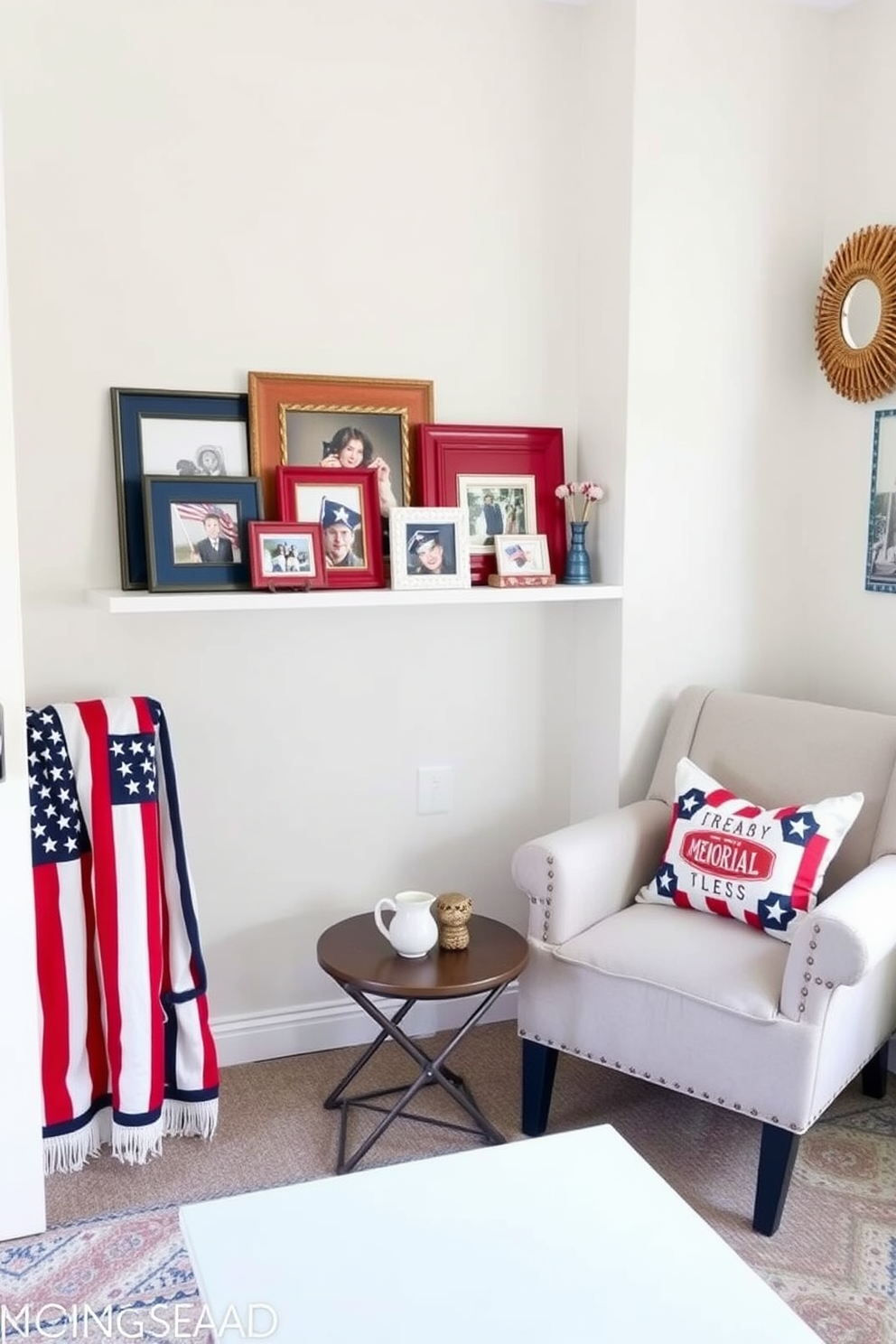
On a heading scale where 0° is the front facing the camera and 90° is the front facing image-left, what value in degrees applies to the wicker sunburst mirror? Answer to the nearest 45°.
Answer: approximately 45°

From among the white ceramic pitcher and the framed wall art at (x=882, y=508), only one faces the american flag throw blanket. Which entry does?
the framed wall art

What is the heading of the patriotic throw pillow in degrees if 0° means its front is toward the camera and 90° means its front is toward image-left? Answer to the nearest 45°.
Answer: approximately 45°

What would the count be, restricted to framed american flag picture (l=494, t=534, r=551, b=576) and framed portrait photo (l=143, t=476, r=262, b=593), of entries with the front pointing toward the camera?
2

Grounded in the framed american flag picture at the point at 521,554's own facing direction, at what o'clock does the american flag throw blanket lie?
The american flag throw blanket is roughly at 2 o'clock from the framed american flag picture.

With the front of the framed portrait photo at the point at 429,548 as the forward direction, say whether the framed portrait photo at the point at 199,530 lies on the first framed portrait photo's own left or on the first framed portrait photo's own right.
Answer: on the first framed portrait photo's own right

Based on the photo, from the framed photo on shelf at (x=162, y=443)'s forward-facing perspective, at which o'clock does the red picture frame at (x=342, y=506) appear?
The red picture frame is roughly at 9 o'clock from the framed photo on shelf.

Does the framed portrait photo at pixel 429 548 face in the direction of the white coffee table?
yes
